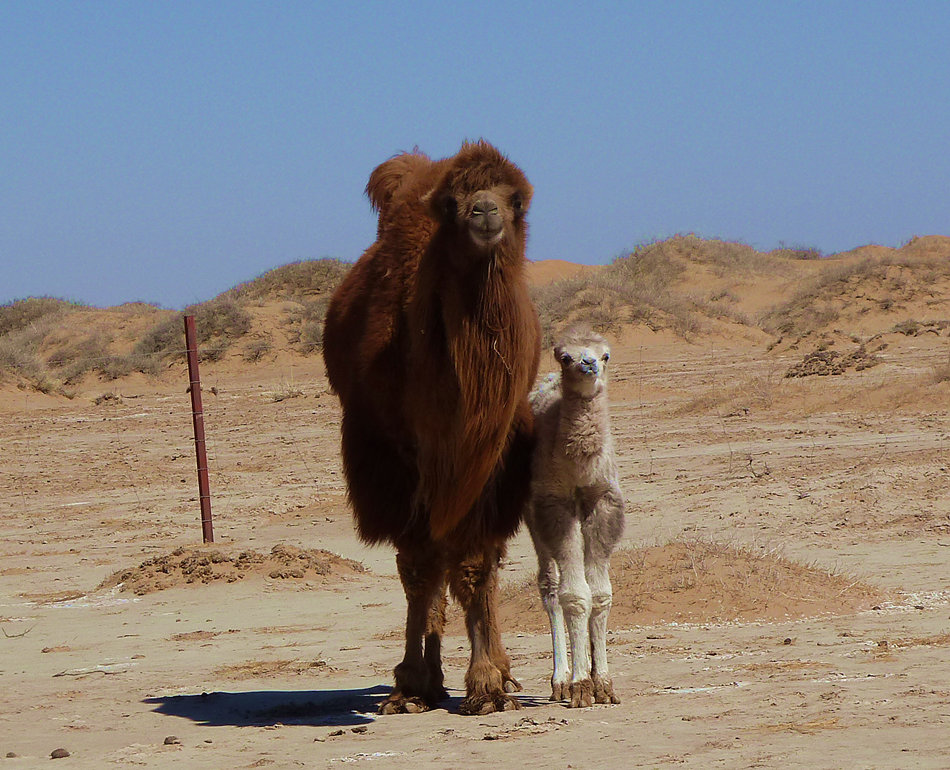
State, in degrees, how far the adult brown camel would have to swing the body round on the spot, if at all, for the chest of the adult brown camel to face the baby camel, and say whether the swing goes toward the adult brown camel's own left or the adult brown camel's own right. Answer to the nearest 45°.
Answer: approximately 90° to the adult brown camel's own left

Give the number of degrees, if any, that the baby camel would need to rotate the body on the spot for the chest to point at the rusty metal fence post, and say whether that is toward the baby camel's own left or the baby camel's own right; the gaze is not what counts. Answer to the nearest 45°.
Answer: approximately 135° to the baby camel's own right

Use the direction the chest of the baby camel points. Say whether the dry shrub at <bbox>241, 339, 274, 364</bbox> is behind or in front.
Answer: behind

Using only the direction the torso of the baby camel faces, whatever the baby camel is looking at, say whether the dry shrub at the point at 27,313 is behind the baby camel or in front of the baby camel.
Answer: behind

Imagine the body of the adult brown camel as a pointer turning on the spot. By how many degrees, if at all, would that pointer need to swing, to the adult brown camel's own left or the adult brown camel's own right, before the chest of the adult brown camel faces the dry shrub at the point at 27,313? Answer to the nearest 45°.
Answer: approximately 180°

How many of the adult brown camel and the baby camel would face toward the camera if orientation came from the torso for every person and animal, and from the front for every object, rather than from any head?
2

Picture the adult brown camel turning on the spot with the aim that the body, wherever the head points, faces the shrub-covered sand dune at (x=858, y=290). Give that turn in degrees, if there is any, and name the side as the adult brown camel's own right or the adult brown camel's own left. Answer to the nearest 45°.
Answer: approximately 180°

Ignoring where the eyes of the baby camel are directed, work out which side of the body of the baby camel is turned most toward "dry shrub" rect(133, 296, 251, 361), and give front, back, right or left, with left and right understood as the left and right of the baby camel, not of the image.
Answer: back

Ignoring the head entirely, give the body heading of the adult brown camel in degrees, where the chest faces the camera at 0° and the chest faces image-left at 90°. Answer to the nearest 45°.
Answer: approximately 0°

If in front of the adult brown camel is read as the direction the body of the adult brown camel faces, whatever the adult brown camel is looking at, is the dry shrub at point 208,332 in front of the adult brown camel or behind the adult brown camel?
behind
